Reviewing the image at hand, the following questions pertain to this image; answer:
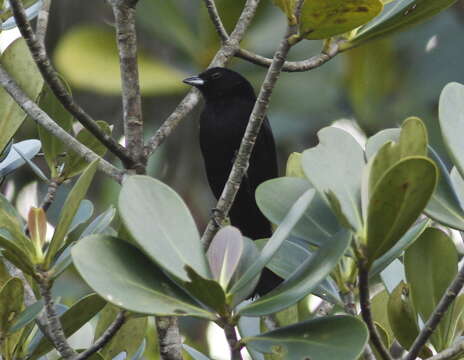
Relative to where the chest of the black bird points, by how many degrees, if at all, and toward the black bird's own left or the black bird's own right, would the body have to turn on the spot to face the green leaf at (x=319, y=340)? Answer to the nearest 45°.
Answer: approximately 90° to the black bird's own left

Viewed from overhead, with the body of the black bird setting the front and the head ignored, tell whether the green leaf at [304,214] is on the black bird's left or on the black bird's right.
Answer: on the black bird's left

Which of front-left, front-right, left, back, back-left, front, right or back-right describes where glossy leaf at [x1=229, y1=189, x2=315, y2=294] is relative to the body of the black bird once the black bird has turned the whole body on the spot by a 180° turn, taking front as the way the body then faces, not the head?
right
